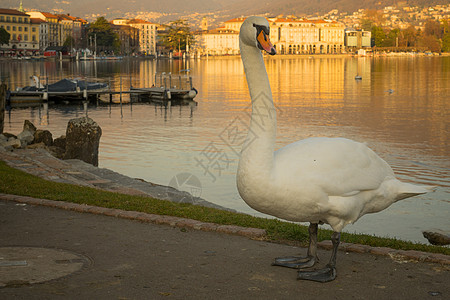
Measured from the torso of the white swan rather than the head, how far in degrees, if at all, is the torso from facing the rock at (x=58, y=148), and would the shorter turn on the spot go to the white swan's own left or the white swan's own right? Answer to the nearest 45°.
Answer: approximately 45° to the white swan's own right

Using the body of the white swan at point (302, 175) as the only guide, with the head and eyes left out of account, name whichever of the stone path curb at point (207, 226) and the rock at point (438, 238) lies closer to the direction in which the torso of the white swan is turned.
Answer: the stone path curb

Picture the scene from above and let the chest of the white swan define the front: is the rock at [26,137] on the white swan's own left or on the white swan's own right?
on the white swan's own right

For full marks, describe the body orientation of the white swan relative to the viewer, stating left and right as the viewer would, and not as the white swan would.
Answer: facing to the left of the viewer

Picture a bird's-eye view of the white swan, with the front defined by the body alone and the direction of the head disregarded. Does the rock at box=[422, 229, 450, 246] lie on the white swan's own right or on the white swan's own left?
on the white swan's own right

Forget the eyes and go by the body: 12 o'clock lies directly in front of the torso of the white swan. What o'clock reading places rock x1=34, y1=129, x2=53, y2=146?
The rock is roughly at 2 o'clock from the white swan.
